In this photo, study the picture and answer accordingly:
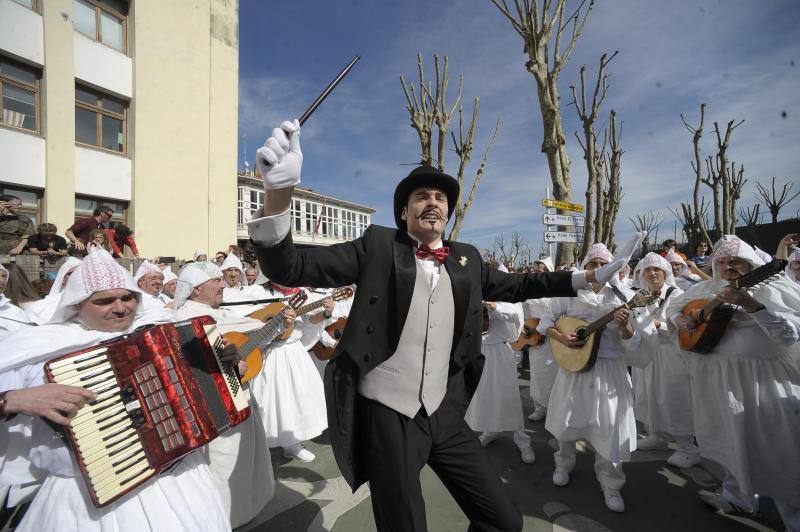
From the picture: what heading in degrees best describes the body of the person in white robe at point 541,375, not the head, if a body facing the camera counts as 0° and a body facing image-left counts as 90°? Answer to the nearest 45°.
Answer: approximately 45°

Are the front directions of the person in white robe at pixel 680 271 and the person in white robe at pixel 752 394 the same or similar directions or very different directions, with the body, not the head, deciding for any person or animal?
same or similar directions

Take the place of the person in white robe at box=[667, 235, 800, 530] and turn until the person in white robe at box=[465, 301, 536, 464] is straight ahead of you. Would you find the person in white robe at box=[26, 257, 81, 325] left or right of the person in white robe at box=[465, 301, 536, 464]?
left

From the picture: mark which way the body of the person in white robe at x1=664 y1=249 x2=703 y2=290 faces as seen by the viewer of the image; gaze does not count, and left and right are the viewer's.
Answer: facing the viewer and to the left of the viewer

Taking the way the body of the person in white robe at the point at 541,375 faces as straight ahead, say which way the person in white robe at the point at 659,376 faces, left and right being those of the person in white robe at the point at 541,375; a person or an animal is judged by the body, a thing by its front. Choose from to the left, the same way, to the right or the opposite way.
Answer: the same way

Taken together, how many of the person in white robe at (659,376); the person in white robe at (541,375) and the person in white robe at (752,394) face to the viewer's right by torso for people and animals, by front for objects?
0

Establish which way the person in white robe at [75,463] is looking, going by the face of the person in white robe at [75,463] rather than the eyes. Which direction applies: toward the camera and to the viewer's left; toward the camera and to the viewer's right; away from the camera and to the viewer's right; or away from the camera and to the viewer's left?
toward the camera and to the viewer's right

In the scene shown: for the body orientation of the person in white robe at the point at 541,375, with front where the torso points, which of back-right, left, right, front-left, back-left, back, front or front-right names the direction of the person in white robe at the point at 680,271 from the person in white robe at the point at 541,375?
back

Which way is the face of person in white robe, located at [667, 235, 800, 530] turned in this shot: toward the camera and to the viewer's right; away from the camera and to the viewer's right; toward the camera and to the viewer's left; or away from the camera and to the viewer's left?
toward the camera and to the viewer's left

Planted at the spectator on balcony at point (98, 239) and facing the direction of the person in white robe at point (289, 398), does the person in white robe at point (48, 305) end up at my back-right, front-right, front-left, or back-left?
front-right

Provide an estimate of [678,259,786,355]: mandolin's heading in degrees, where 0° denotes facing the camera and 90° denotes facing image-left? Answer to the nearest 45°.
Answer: approximately 45°

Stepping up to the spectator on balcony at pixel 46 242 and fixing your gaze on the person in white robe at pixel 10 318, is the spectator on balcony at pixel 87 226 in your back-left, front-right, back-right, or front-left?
back-left
